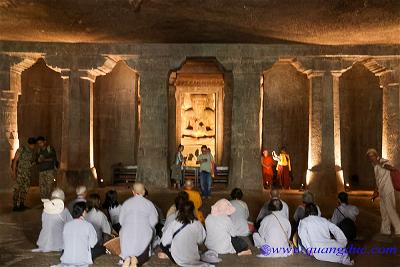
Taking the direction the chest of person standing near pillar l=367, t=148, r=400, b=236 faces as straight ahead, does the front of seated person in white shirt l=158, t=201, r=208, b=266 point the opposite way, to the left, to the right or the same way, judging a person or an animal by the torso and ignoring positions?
to the right

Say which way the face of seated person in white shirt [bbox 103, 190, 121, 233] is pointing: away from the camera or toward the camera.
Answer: away from the camera

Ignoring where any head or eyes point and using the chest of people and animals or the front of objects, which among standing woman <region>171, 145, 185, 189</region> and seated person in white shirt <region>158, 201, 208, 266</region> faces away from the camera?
the seated person in white shirt

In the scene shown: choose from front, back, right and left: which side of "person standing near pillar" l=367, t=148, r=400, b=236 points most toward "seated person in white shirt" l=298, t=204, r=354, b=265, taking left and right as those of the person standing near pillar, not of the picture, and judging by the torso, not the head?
front

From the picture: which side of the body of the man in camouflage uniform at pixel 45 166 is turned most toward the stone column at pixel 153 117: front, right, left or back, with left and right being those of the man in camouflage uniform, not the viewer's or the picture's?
back

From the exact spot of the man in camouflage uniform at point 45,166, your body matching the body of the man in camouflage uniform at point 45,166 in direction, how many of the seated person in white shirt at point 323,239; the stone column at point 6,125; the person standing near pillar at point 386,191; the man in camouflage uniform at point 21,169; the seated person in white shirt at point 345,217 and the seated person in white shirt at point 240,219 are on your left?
4

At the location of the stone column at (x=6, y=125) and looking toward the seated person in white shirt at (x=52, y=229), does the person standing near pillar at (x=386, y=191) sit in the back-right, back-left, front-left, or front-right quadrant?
front-left

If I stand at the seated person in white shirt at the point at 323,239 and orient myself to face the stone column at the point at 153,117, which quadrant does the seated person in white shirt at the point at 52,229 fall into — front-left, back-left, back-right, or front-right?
front-left

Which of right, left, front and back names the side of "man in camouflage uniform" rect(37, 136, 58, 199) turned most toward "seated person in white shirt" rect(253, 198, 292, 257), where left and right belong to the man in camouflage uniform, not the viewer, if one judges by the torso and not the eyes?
left

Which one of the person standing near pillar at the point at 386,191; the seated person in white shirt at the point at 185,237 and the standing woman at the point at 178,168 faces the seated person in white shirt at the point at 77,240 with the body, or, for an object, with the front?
the person standing near pillar

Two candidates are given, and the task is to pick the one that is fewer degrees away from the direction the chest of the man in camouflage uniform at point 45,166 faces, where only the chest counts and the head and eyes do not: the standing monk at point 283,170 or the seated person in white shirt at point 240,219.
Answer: the seated person in white shirt

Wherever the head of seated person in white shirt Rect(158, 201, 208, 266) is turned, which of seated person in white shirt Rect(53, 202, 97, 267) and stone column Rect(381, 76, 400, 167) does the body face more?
the stone column

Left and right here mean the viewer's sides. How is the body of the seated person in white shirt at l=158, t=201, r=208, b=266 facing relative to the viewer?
facing away from the viewer

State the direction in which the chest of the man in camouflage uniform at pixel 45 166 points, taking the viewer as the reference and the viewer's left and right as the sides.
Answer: facing the viewer and to the left of the viewer

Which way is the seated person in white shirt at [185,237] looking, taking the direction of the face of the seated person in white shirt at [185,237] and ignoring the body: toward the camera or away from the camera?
away from the camera
